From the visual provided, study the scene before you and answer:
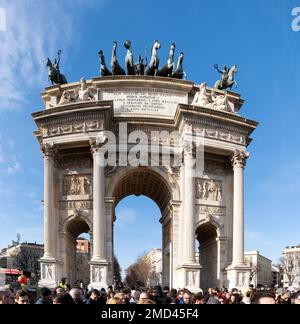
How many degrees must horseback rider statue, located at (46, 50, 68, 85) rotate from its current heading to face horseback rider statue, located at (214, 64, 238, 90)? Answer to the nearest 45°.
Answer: approximately 135° to its left

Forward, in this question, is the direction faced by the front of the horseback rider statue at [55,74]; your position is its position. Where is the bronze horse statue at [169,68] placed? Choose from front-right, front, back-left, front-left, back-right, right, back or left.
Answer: back-left

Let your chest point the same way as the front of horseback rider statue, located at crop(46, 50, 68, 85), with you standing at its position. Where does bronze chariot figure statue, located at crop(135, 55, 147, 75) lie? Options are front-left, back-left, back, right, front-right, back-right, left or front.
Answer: back-left

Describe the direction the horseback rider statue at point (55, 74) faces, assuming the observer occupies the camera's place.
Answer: facing the viewer and to the left of the viewer

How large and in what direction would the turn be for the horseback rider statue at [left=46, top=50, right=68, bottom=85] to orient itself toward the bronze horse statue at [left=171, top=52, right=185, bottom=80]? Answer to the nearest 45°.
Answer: approximately 135° to its left
